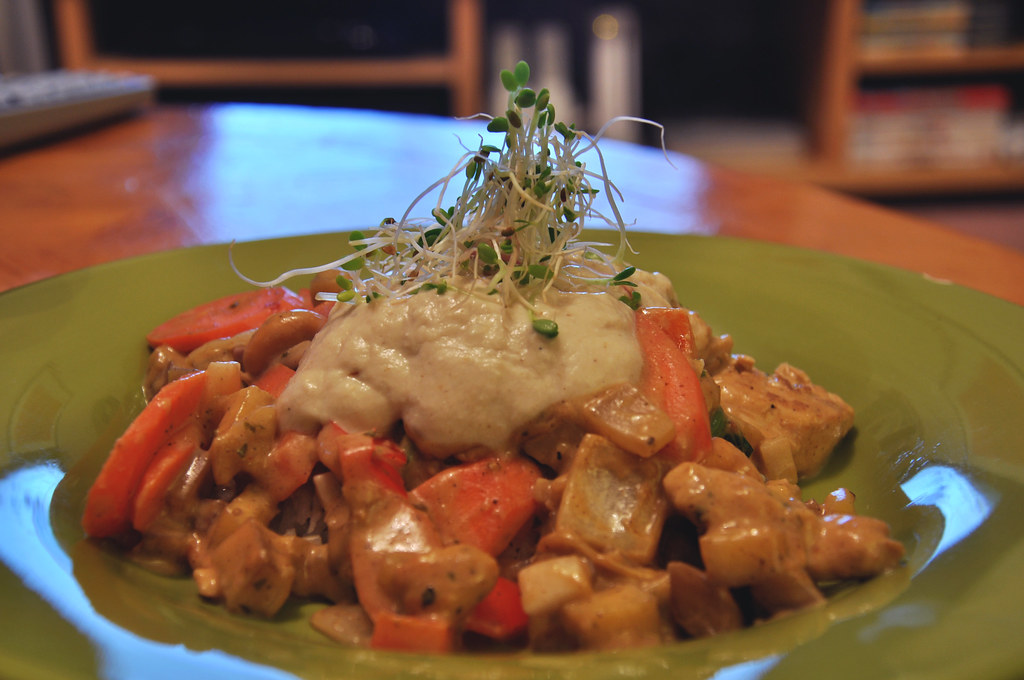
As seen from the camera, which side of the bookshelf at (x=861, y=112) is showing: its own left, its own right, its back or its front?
front

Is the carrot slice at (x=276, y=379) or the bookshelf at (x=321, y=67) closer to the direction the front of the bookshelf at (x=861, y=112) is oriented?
the carrot slice

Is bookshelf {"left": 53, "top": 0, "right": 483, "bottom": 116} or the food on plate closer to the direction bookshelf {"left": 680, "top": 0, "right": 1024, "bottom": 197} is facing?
the food on plate

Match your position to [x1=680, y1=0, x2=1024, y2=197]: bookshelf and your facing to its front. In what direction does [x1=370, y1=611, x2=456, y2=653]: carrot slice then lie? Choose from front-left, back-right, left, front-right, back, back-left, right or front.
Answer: front

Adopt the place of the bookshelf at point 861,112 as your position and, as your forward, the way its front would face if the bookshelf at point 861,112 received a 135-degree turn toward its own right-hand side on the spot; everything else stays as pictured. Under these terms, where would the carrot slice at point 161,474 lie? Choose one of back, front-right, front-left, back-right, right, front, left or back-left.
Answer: back-left

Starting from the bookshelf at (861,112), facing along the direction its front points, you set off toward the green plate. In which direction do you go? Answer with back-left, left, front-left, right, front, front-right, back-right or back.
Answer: front

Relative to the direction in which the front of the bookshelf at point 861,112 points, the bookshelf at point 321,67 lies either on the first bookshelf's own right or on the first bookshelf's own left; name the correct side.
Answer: on the first bookshelf's own right

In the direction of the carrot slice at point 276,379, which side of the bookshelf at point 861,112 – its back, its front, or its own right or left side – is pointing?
front

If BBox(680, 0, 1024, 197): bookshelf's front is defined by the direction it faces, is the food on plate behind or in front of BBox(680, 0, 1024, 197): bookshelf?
in front
